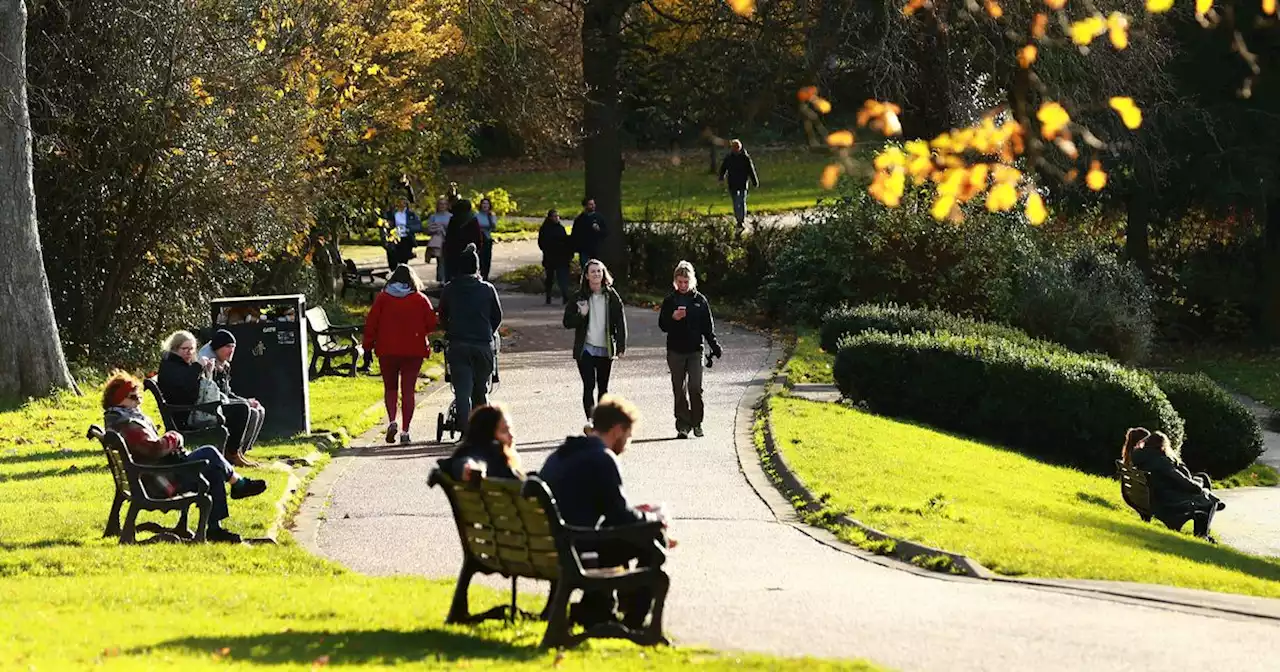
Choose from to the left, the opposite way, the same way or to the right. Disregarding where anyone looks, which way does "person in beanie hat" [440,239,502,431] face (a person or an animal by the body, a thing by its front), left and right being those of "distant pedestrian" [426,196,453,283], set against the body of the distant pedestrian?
the opposite way

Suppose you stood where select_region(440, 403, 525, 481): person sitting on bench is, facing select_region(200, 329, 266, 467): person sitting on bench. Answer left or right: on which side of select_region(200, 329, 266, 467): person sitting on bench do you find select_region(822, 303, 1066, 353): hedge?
right

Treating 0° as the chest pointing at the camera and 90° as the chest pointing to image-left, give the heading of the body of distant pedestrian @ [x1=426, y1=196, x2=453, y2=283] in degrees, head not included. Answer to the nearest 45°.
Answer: approximately 0°

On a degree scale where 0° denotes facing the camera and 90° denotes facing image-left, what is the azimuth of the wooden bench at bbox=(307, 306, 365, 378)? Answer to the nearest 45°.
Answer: approximately 315°

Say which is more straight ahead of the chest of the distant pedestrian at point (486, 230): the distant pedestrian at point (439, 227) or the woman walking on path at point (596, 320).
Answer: the woman walking on path

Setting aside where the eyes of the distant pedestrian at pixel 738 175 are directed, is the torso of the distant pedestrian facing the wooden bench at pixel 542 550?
yes

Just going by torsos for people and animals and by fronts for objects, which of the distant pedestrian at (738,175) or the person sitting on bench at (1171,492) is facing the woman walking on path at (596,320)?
the distant pedestrian

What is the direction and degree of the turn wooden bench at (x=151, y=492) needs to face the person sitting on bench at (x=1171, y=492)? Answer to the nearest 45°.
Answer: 0° — it already faces them

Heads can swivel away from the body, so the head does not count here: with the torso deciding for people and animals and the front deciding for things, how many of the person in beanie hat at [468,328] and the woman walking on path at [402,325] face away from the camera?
2

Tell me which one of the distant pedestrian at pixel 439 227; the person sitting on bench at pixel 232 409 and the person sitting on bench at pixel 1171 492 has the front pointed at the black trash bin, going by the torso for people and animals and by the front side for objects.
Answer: the distant pedestrian

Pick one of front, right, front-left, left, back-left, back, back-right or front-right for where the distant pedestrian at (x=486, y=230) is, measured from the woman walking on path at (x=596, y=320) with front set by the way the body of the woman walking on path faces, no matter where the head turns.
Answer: back

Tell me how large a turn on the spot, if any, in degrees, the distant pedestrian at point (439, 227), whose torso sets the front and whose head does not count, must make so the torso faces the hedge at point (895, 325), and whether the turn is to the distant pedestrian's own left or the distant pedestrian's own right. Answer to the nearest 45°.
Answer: approximately 45° to the distant pedestrian's own left

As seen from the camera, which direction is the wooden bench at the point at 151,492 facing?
to the viewer's right

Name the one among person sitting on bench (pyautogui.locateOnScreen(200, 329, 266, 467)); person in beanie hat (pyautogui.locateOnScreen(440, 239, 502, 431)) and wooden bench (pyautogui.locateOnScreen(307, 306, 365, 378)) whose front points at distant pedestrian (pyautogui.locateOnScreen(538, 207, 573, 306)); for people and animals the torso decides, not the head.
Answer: the person in beanie hat
